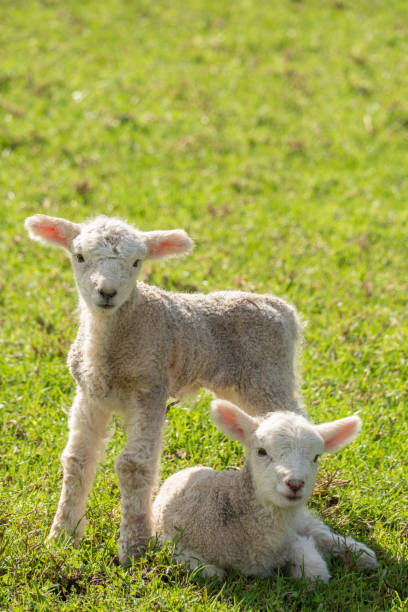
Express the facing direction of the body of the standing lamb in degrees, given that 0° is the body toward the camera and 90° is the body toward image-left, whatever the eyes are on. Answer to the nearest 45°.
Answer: approximately 45°

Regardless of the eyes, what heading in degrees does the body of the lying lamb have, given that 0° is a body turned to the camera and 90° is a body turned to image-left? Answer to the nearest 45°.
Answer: approximately 315°

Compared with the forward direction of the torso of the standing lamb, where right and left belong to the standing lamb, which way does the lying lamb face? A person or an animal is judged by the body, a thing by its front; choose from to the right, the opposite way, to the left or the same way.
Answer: to the left
